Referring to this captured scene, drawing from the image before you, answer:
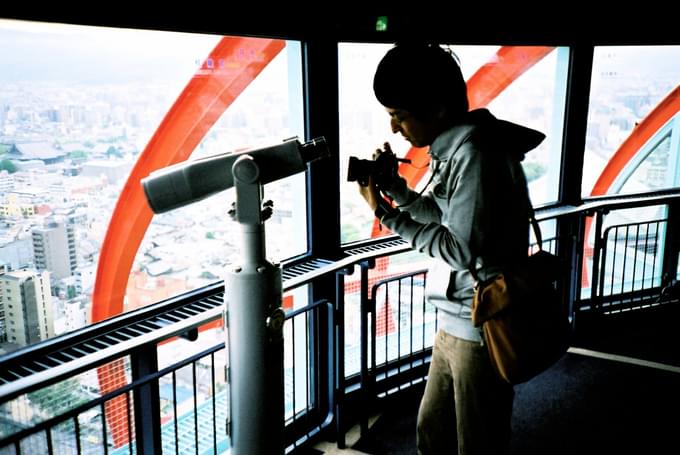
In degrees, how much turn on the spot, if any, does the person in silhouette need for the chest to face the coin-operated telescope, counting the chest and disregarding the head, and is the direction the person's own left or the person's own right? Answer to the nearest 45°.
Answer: approximately 45° to the person's own left

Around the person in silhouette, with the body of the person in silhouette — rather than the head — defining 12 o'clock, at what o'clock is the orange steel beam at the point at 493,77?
The orange steel beam is roughly at 3 o'clock from the person in silhouette.

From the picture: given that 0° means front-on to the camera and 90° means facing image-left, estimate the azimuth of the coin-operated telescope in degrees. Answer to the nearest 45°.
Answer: approximately 90°

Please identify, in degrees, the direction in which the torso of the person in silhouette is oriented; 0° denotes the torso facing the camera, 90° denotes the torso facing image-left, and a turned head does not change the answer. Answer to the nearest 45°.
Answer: approximately 90°

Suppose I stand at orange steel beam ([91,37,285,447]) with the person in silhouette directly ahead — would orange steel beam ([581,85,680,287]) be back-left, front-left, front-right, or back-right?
front-left

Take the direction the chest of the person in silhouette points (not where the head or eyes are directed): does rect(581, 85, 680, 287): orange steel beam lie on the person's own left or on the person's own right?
on the person's own right

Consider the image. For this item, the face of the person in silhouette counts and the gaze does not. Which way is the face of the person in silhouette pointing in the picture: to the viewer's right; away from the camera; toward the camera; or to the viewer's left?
to the viewer's left

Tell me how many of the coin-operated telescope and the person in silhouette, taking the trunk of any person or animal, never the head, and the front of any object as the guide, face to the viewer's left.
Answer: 2

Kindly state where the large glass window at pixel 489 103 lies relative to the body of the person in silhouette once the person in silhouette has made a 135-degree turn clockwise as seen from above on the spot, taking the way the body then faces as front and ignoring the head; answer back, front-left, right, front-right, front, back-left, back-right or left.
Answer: front-left

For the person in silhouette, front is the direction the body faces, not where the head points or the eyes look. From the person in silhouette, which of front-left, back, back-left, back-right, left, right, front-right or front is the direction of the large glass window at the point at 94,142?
front

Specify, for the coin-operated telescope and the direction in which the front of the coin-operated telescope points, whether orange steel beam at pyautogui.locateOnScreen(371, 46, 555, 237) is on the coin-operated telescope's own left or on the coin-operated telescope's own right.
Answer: on the coin-operated telescope's own right

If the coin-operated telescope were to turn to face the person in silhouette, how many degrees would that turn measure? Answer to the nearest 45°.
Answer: approximately 180°

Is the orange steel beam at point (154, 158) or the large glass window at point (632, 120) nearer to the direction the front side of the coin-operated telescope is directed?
the orange steel beam

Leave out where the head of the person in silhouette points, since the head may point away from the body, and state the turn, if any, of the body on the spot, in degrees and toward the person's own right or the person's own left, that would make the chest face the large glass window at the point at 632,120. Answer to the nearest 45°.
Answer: approximately 135° to the person's own right

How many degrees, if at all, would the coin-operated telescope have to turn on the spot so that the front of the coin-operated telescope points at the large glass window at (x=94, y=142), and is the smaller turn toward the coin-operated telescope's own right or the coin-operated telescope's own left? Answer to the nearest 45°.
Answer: approximately 45° to the coin-operated telescope's own right
